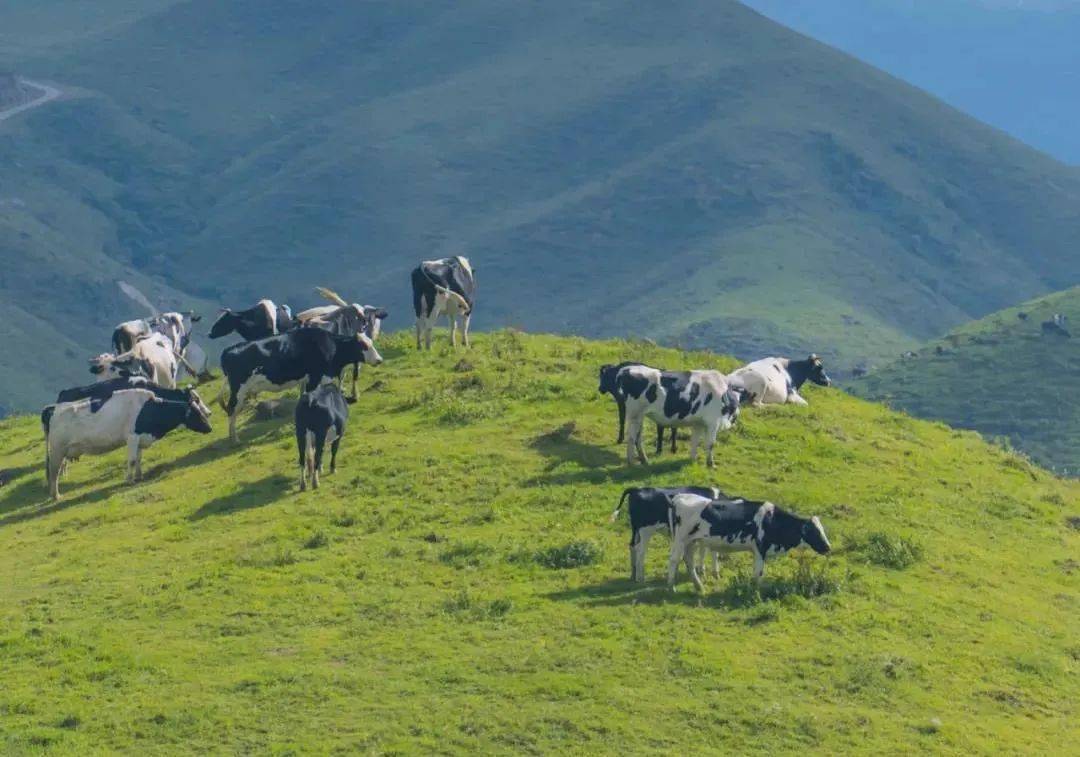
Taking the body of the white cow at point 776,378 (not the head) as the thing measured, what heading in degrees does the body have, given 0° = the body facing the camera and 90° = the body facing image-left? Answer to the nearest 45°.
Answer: approximately 270°

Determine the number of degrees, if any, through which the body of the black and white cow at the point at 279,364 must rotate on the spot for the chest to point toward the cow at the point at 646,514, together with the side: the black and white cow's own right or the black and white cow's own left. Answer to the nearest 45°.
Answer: approximately 45° to the black and white cow's own right

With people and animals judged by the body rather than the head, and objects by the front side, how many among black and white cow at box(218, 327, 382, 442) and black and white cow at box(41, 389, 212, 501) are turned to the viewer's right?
2

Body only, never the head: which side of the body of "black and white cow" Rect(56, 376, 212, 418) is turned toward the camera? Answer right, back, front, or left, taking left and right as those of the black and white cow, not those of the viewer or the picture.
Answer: right

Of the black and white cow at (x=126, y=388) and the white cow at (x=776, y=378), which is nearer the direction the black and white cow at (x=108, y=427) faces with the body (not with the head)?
the white cow

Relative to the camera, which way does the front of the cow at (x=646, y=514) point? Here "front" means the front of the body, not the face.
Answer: to the viewer's right

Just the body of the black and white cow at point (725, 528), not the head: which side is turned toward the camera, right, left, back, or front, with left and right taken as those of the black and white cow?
right

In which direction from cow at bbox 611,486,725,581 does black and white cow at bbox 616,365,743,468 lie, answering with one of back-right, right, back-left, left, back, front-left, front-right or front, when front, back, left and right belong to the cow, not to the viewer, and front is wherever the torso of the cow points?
left

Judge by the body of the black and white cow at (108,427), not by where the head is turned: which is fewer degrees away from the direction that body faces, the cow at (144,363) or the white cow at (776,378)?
the white cow
